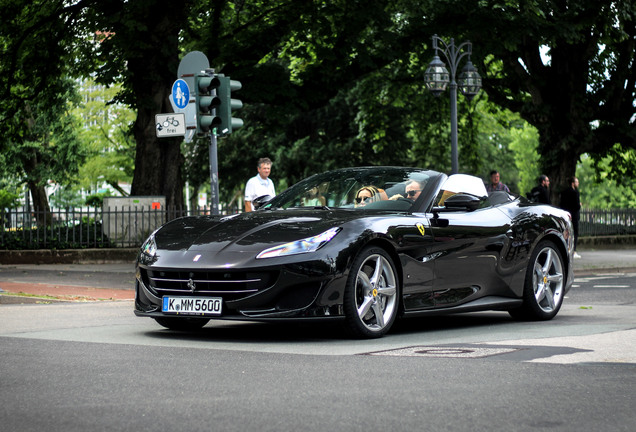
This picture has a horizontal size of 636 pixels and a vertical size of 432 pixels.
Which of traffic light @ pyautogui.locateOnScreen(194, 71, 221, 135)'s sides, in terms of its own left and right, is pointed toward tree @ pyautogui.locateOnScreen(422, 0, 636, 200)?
left

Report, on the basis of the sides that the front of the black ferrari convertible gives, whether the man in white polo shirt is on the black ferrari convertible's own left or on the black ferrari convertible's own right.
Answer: on the black ferrari convertible's own right

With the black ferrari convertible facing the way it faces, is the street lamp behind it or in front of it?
behind

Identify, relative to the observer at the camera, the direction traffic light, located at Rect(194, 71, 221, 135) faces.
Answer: facing the viewer and to the right of the viewer

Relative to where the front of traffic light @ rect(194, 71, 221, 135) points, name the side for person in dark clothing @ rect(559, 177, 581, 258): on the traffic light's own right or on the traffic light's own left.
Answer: on the traffic light's own left
